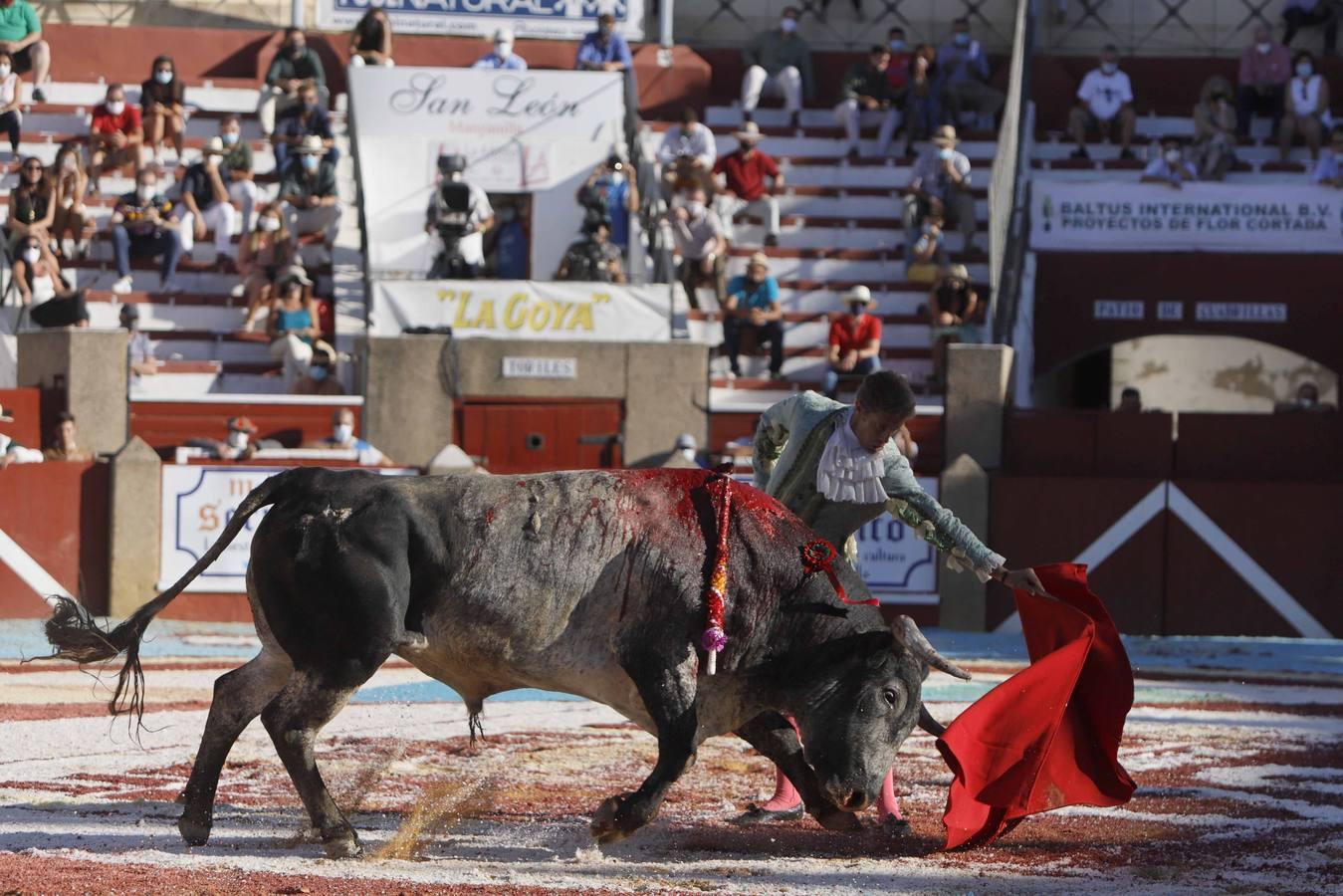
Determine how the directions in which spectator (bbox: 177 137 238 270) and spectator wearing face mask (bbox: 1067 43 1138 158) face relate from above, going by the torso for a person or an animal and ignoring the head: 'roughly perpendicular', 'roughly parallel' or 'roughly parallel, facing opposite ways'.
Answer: roughly parallel

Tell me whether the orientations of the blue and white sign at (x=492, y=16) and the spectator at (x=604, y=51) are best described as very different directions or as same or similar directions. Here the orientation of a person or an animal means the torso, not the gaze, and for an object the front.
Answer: same or similar directions

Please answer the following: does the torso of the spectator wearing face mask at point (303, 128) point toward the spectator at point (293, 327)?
yes

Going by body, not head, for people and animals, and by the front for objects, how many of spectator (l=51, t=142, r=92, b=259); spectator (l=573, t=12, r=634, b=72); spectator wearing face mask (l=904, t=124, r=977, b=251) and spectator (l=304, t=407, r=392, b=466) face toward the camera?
4

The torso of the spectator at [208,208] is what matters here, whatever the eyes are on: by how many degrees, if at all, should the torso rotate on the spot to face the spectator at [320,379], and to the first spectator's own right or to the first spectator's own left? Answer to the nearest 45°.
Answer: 0° — they already face them

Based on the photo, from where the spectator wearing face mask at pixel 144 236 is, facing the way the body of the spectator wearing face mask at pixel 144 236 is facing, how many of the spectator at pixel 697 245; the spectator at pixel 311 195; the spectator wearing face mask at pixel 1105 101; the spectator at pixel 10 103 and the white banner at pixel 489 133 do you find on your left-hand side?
4

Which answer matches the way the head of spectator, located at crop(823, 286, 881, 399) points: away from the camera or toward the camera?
toward the camera

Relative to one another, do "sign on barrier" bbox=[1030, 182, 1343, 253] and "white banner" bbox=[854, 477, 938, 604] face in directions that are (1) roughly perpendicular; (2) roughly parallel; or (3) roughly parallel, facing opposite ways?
roughly parallel

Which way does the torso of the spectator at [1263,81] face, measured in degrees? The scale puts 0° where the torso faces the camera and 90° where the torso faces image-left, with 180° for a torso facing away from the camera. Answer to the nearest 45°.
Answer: approximately 0°

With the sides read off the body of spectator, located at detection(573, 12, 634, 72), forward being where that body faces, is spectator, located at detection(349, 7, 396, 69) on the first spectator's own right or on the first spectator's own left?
on the first spectator's own right

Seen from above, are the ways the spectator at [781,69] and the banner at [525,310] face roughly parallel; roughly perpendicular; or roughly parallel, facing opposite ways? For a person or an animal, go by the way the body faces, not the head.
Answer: roughly parallel

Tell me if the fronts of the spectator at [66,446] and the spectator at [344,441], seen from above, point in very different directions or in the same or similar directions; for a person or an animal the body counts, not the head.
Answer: same or similar directions

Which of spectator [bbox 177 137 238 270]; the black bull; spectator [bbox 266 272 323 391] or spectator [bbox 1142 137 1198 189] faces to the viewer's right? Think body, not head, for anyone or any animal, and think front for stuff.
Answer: the black bull

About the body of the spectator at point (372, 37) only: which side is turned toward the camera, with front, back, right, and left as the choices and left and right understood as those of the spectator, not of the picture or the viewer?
front

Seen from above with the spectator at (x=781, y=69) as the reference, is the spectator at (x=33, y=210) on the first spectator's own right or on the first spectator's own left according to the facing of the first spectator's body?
on the first spectator's own right

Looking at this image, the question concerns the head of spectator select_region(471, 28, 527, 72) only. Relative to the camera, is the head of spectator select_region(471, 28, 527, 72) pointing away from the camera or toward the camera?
toward the camera

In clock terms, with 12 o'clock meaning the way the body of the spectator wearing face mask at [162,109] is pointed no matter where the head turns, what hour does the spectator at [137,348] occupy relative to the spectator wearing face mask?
The spectator is roughly at 12 o'clock from the spectator wearing face mask.

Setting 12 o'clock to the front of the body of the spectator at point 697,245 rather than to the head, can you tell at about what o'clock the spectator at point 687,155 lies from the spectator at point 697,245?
the spectator at point 687,155 is roughly at 6 o'clock from the spectator at point 697,245.

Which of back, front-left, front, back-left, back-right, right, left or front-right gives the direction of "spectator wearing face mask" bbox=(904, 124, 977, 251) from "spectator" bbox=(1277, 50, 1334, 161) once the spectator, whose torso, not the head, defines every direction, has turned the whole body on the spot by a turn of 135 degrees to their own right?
left

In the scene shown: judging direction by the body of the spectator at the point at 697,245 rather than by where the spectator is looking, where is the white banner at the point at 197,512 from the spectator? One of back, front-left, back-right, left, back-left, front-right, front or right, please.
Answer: front-right

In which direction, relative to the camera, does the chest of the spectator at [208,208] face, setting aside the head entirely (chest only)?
toward the camera

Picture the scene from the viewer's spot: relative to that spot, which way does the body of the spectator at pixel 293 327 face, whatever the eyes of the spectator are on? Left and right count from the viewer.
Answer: facing the viewer
